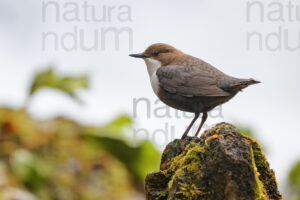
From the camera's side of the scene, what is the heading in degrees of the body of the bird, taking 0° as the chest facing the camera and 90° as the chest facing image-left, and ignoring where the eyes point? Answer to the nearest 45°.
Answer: approximately 90°
